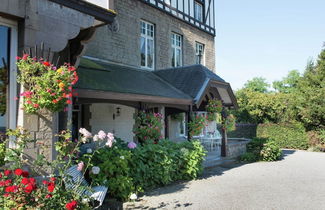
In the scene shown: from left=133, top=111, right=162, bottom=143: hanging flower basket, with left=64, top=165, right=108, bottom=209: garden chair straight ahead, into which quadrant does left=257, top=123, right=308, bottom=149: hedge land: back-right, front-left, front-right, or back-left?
back-left

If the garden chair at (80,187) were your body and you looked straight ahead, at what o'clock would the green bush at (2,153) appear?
The green bush is roughly at 4 o'clock from the garden chair.

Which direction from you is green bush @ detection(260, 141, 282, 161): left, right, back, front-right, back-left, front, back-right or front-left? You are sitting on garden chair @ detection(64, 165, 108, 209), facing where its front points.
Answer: left

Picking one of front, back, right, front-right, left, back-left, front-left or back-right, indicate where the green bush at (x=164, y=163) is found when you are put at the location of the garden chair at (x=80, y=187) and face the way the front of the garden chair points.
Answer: left

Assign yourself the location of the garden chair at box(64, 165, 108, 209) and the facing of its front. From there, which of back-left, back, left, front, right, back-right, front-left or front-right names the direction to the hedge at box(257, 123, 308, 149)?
left

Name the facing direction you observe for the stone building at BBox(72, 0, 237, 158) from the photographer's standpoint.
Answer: facing the viewer and to the right of the viewer

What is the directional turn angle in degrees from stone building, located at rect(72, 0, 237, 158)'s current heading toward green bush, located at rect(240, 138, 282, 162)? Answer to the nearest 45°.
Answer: approximately 45° to its left

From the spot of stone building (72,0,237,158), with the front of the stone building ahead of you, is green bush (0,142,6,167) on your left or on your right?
on your right

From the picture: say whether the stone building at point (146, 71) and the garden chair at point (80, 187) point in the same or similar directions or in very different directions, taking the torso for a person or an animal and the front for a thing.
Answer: same or similar directions

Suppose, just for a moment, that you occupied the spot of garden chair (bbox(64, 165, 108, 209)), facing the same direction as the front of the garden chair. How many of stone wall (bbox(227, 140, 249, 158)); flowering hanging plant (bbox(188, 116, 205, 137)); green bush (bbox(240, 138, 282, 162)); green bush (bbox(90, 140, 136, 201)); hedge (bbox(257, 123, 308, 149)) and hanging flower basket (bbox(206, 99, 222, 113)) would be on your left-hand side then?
6

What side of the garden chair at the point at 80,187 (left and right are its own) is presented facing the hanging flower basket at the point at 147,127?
left

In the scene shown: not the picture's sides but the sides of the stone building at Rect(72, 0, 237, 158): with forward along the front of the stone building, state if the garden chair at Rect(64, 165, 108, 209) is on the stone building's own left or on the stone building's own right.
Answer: on the stone building's own right

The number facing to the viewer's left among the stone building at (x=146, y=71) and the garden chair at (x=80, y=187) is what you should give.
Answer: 0

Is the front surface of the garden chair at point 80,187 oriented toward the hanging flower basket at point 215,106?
no

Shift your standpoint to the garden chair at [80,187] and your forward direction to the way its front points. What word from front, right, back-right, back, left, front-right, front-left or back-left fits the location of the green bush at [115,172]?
left

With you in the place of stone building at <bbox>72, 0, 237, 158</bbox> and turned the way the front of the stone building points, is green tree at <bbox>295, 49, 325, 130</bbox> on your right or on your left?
on your left

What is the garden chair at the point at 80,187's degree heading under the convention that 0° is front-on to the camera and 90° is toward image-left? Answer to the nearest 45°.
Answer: approximately 315°
